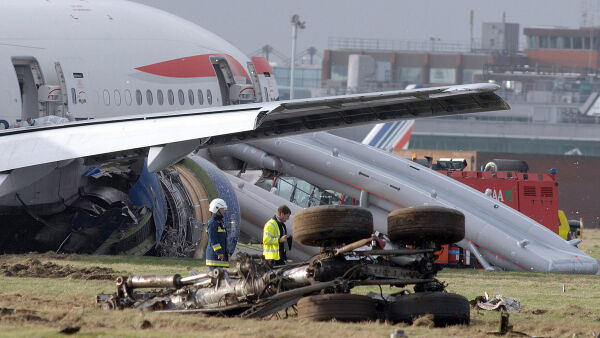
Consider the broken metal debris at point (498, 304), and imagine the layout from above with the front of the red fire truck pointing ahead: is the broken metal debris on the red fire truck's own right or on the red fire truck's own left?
on the red fire truck's own left

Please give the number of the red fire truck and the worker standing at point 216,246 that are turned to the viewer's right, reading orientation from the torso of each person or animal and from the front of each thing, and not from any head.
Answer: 1

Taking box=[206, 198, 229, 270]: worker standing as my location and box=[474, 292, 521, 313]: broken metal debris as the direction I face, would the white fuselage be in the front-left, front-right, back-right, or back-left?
back-left

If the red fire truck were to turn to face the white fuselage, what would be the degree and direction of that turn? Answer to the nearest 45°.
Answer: approximately 45° to its left

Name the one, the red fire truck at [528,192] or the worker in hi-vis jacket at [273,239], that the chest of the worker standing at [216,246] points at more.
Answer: the worker in hi-vis jacket

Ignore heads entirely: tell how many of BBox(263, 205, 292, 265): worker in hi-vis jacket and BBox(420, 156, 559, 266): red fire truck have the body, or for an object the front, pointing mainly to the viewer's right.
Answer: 1

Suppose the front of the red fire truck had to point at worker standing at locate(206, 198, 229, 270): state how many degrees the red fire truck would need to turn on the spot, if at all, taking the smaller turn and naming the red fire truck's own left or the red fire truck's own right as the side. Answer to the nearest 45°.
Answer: approximately 90° to the red fire truck's own left

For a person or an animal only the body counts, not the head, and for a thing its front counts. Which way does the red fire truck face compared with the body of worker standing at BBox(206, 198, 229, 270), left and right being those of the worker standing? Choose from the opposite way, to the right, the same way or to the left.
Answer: the opposite way

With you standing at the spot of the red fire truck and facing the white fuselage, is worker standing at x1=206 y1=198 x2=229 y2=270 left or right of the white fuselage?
left

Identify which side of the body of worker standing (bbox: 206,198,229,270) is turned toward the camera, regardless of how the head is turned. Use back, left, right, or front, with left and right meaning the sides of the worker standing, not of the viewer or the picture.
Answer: right

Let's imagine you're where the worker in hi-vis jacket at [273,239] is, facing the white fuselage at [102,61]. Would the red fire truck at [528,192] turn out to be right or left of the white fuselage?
right
